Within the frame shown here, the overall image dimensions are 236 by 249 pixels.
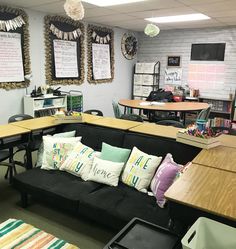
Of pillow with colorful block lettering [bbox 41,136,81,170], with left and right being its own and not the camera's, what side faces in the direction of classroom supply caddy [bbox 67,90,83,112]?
back

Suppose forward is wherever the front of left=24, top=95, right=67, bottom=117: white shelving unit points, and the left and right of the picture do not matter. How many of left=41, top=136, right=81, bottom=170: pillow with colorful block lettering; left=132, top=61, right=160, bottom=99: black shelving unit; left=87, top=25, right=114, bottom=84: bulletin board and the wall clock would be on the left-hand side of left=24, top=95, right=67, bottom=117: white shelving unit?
3

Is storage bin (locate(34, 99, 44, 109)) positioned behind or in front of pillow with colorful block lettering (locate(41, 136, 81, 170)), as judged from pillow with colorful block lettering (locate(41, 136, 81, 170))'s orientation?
behind

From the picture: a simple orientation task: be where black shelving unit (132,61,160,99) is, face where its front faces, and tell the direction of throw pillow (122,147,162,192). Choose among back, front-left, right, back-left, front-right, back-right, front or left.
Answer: front-left

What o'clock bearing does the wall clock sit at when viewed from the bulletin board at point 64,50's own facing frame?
The wall clock is roughly at 9 o'clock from the bulletin board.

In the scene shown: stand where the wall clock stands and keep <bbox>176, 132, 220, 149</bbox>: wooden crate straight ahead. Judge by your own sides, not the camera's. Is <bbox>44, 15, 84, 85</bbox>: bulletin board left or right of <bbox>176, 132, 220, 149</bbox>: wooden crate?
right

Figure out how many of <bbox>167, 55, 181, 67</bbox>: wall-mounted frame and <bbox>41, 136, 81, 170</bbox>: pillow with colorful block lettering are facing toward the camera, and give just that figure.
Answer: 2

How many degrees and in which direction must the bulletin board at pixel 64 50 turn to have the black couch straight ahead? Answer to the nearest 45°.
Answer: approximately 45° to its right

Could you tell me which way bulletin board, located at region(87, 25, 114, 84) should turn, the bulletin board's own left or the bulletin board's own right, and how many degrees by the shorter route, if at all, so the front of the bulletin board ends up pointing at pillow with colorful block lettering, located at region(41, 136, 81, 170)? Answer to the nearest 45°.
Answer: approximately 45° to the bulletin board's own right

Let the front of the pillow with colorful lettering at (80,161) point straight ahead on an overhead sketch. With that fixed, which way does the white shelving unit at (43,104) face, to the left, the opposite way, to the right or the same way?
to the left

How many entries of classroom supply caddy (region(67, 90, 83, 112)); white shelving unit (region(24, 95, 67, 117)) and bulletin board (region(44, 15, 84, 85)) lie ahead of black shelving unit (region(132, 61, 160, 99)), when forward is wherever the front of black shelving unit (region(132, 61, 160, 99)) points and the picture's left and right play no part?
3

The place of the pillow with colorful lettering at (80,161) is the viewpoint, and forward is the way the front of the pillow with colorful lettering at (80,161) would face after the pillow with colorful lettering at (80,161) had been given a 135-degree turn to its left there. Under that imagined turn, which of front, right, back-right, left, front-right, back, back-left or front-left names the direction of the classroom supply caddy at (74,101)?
left

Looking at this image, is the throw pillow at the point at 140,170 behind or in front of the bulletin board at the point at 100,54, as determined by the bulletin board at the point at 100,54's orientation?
in front
